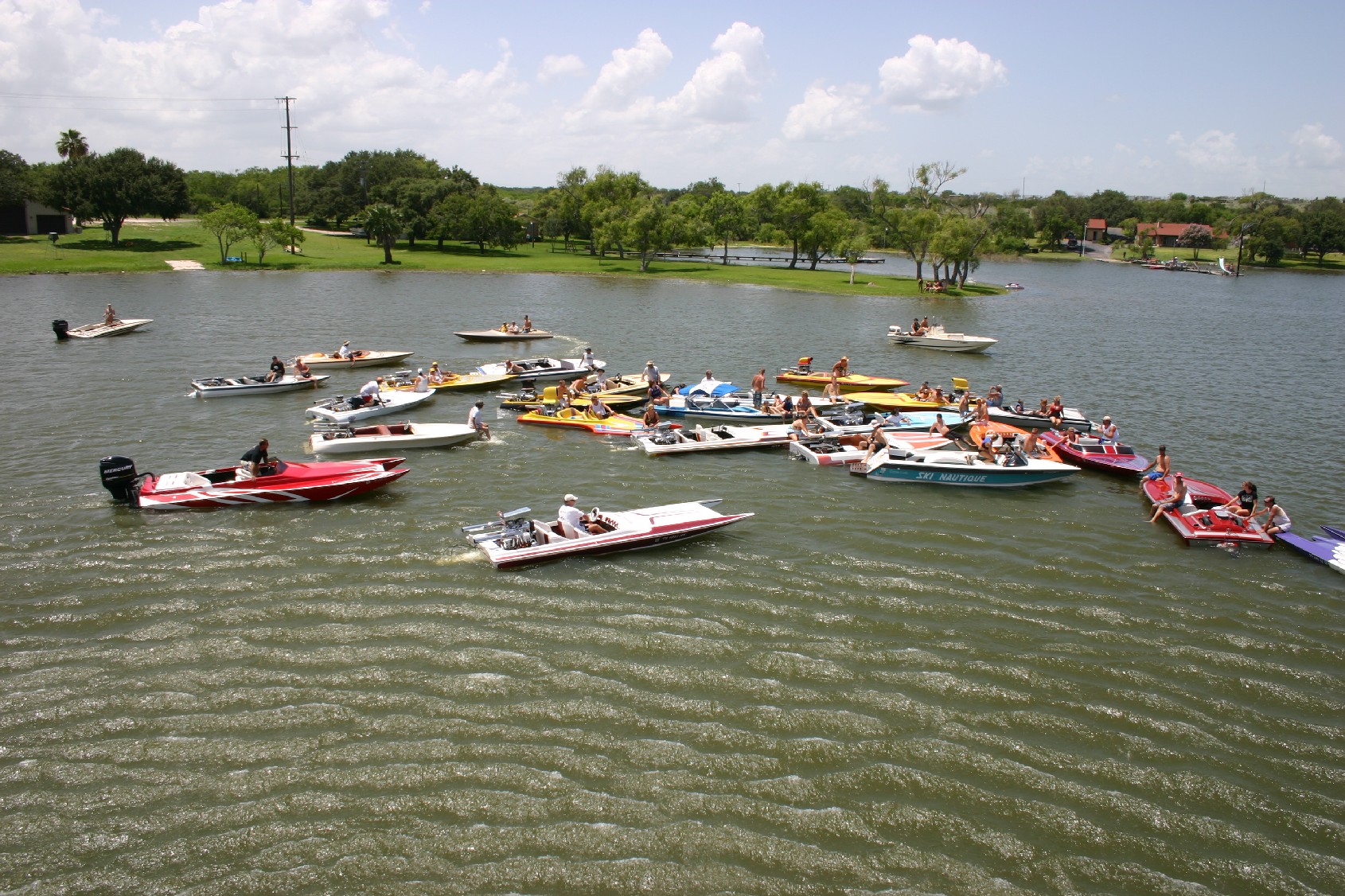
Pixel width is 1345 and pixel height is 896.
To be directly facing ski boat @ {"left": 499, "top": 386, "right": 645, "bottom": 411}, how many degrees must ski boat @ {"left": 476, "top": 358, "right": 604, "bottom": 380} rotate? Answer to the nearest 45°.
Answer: approximately 90° to its right

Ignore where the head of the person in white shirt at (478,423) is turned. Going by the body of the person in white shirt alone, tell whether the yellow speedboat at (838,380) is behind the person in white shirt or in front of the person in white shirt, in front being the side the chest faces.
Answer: in front

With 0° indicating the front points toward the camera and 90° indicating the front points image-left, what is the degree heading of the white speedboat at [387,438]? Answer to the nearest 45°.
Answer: approximately 270°

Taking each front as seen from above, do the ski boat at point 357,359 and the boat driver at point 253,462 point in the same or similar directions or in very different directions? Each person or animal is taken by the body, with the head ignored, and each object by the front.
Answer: same or similar directions

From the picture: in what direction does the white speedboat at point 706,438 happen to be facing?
to the viewer's right

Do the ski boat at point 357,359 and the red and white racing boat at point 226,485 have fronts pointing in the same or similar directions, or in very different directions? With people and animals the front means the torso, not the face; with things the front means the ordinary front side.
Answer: same or similar directions

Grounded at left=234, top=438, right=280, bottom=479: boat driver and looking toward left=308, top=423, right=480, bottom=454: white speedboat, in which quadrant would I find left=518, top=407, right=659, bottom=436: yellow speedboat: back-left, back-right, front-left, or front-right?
front-right

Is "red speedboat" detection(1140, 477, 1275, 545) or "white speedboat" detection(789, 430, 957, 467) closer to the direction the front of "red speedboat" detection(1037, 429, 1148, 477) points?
the red speedboat

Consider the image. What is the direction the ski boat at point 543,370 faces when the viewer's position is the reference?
facing to the right of the viewer

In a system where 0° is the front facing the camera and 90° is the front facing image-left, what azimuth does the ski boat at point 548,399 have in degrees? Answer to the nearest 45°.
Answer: approximately 270°

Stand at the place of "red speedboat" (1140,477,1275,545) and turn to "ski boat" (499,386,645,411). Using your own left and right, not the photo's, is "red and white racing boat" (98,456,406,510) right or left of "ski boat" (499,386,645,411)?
left

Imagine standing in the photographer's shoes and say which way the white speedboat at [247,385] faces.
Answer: facing to the right of the viewer

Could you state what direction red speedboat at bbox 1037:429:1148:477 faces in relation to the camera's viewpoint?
facing the viewer and to the right of the viewer

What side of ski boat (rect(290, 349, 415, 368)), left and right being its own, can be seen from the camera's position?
right
